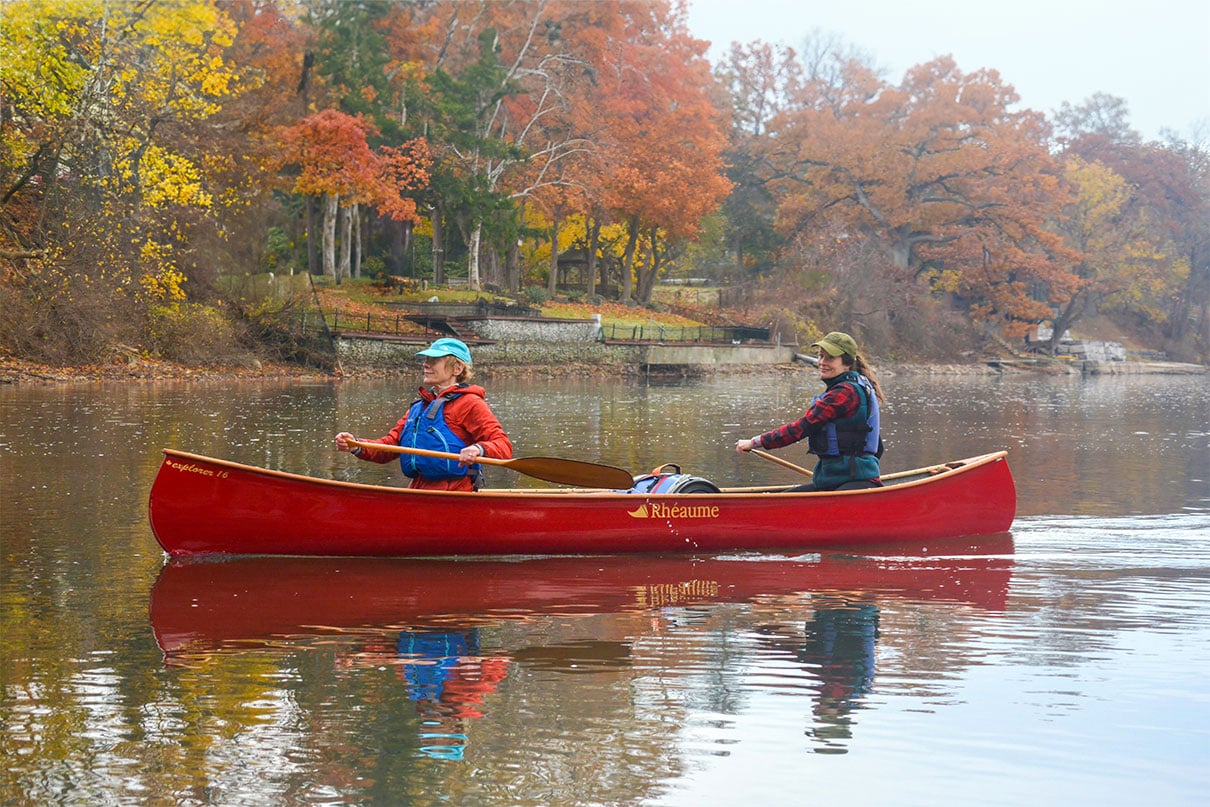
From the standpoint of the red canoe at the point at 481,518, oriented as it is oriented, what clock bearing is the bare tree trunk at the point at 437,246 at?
The bare tree trunk is roughly at 3 o'clock from the red canoe.

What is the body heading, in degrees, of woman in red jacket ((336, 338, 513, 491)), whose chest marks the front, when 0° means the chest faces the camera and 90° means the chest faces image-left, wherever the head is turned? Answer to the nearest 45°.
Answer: approximately 45°

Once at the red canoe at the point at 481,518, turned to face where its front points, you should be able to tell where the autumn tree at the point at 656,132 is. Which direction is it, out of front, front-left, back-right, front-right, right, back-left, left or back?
right

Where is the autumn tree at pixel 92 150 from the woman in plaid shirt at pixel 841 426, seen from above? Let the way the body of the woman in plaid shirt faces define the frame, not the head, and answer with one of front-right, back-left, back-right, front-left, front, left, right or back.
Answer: front-right

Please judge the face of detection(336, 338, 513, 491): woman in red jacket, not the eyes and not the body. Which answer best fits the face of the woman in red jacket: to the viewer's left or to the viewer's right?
to the viewer's left

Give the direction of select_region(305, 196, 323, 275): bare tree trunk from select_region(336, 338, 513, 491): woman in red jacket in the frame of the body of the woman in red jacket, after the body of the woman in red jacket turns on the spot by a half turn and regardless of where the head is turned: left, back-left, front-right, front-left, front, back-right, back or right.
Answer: front-left

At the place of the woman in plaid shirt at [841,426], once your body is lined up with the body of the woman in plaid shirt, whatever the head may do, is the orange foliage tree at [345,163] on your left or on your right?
on your right

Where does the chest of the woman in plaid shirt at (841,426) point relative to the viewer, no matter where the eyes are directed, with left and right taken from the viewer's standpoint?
facing to the left of the viewer

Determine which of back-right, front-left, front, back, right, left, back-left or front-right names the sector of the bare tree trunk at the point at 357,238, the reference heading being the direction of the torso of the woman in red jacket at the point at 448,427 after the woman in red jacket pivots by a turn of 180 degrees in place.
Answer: front-left

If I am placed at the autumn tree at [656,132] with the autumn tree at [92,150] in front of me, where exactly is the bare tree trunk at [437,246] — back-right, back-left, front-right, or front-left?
front-right

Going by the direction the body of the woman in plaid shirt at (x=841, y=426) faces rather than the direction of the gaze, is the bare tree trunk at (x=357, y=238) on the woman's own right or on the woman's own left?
on the woman's own right

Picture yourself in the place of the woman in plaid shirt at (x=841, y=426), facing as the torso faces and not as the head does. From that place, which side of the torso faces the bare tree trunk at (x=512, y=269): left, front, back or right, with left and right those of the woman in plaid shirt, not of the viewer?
right

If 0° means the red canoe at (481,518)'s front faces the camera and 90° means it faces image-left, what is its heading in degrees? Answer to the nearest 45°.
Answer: approximately 90°

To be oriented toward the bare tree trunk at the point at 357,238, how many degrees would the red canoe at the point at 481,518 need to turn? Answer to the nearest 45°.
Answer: approximately 90° to its right

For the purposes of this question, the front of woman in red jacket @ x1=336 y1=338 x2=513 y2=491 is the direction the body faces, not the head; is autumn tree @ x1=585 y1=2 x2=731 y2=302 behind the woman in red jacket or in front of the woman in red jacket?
behind
